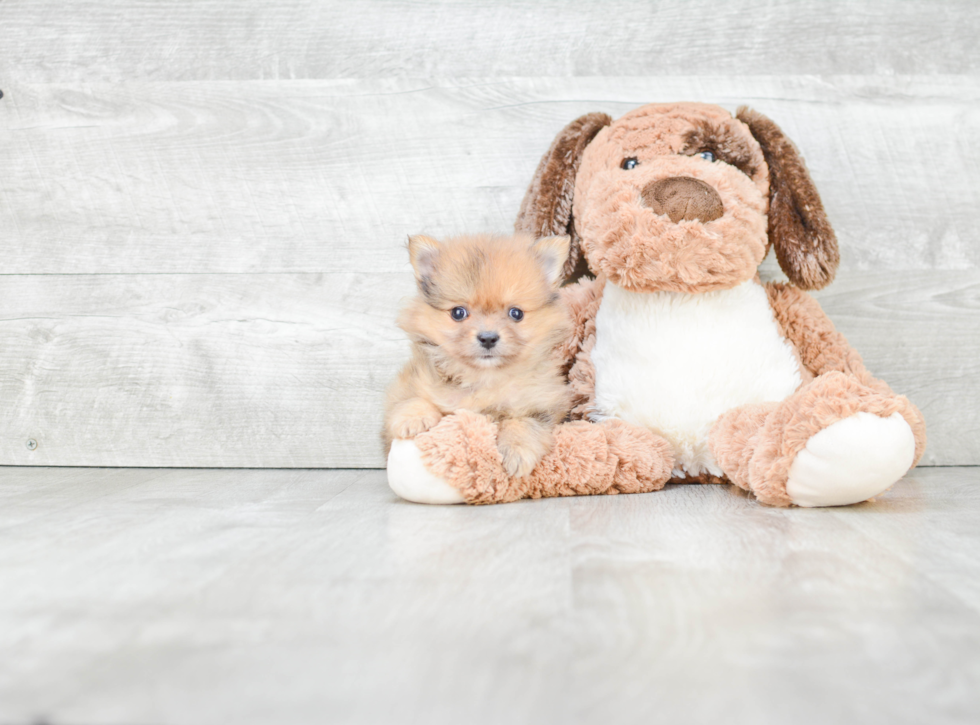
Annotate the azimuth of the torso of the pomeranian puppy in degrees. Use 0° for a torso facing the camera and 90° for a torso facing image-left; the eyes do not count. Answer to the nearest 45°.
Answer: approximately 0°
